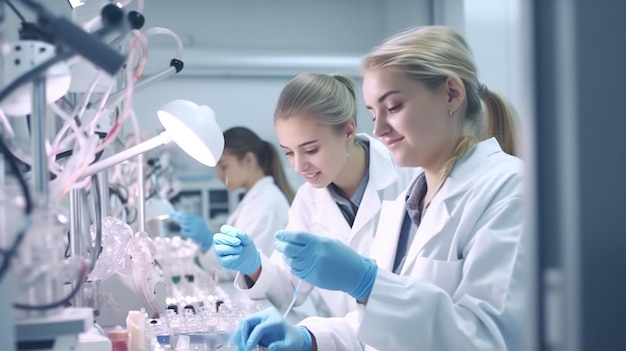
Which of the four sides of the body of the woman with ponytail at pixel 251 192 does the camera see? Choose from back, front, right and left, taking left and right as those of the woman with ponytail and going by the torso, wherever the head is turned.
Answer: left

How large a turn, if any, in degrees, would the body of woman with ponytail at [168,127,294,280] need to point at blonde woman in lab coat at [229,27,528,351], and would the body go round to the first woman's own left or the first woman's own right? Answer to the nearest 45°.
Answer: approximately 90° to the first woman's own left

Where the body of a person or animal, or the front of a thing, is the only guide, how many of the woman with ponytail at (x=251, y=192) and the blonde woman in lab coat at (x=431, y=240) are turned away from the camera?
0

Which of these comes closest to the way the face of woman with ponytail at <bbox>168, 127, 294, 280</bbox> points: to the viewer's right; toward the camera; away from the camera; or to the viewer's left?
to the viewer's left

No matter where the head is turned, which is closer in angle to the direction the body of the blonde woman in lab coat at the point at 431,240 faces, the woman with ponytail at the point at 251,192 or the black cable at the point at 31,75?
the black cable

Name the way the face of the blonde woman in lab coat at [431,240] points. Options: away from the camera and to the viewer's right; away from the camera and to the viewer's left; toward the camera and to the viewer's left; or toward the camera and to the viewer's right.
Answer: toward the camera and to the viewer's left

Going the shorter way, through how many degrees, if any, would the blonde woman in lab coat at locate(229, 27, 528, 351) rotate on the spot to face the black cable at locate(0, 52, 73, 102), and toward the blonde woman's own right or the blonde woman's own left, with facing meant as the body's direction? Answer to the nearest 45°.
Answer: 0° — they already face it

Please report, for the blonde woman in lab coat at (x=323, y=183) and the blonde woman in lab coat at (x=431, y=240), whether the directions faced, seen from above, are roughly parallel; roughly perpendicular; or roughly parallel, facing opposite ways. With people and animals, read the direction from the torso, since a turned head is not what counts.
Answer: roughly parallel

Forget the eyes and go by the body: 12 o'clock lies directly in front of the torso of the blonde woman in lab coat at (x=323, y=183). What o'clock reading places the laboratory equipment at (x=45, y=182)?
The laboratory equipment is roughly at 11 o'clock from the blonde woman in lab coat.

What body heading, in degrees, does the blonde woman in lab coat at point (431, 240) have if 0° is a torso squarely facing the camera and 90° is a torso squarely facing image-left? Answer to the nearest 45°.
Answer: approximately 45°
